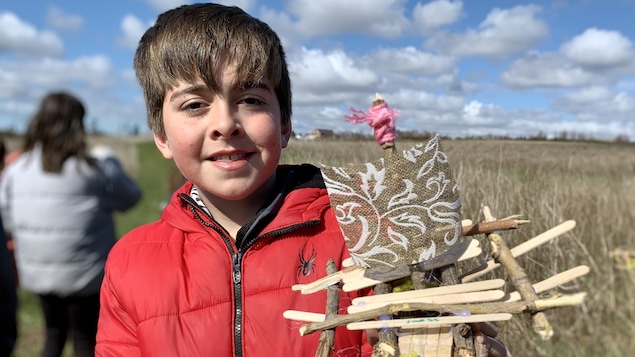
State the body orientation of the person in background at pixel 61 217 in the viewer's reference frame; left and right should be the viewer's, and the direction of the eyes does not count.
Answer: facing away from the viewer

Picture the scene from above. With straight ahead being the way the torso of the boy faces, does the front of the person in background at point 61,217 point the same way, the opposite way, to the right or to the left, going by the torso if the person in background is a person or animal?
the opposite way

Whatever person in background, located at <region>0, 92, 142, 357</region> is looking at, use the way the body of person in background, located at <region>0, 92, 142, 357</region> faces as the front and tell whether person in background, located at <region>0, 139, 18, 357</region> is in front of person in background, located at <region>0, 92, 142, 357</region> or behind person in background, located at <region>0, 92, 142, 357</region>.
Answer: in front

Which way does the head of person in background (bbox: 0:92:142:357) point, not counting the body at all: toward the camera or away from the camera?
away from the camera

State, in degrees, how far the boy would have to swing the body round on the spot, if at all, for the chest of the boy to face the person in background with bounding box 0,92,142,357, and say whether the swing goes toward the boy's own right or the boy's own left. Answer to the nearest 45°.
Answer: approximately 135° to the boy's own right

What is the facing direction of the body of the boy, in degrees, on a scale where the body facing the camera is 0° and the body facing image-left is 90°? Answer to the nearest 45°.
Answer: approximately 0°

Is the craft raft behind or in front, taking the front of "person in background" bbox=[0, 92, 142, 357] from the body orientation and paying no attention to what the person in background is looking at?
behind

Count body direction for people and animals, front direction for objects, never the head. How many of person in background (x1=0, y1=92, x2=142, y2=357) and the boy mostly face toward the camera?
1
